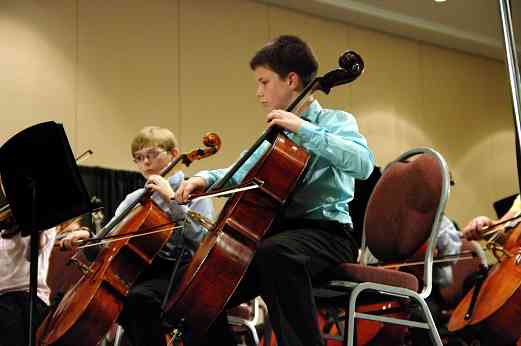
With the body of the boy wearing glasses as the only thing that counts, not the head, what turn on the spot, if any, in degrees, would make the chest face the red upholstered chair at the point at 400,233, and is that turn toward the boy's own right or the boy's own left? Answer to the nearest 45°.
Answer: approximately 90° to the boy's own left

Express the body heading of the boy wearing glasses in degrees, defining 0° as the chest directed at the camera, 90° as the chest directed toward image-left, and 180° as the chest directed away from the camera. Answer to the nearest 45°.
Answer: approximately 45°

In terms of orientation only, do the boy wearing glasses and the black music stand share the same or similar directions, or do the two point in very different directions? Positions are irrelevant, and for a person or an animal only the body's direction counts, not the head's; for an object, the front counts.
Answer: very different directions

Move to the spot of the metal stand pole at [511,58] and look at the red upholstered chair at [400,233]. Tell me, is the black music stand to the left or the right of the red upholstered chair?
left

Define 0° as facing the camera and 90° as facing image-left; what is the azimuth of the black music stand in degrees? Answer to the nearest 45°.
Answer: approximately 225°

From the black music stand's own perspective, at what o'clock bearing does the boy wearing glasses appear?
The boy wearing glasses is roughly at 12 o'clock from the black music stand.
